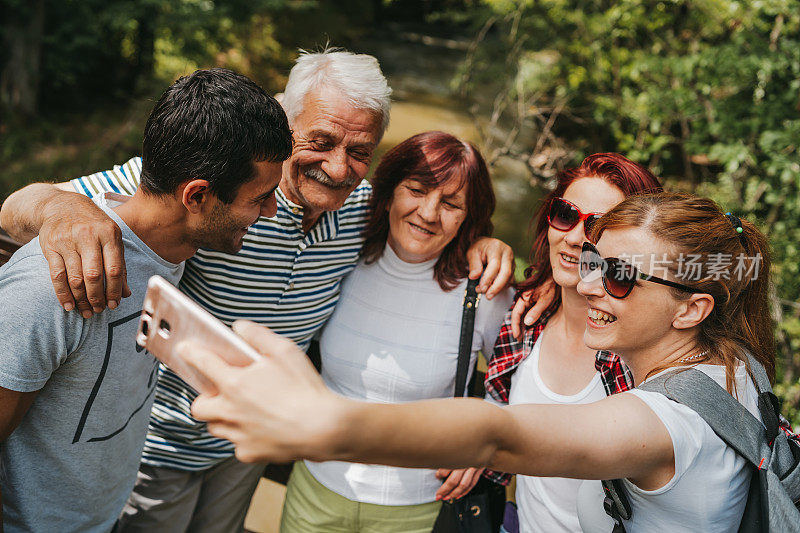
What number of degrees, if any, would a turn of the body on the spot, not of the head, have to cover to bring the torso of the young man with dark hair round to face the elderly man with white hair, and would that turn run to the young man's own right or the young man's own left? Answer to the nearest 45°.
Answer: approximately 45° to the young man's own left

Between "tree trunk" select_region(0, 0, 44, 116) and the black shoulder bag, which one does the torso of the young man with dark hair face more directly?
the black shoulder bag

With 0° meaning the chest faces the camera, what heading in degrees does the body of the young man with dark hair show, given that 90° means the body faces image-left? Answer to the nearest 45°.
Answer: approximately 270°

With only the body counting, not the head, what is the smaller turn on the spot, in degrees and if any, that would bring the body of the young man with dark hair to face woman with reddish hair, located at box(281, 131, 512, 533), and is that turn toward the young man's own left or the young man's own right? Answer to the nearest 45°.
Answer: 0° — they already face them
